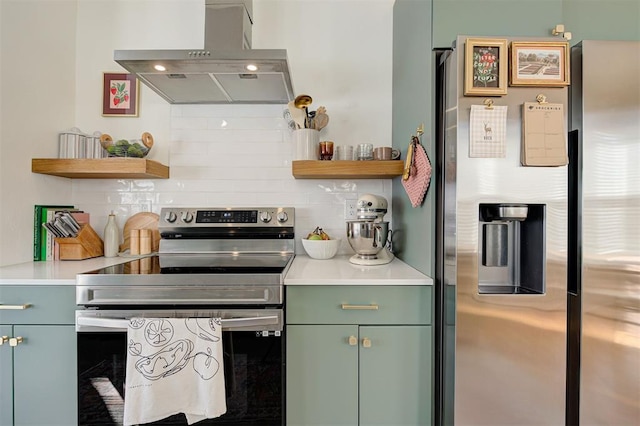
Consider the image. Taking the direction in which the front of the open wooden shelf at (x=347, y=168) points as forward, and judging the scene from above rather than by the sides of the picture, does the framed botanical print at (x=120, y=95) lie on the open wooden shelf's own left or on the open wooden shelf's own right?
on the open wooden shelf's own right

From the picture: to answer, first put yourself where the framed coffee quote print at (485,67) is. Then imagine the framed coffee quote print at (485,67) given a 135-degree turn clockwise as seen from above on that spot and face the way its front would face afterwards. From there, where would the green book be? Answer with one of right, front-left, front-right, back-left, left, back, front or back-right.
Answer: front-left

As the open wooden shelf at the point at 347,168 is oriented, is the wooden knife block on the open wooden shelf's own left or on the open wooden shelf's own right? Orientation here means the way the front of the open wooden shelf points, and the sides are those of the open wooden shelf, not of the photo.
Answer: on the open wooden shelf's own right

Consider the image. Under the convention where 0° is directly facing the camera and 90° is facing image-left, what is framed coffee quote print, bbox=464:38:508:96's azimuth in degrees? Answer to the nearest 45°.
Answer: approximately 0°

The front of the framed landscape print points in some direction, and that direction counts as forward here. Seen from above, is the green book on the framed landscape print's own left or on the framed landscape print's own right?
on the framed landscape print's own right
